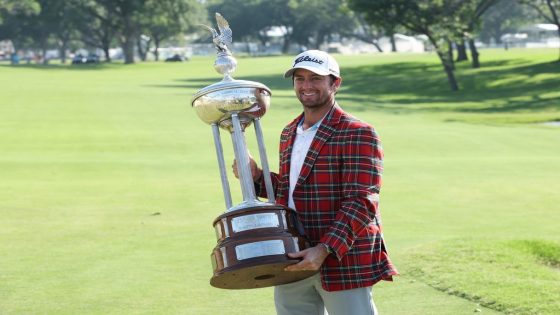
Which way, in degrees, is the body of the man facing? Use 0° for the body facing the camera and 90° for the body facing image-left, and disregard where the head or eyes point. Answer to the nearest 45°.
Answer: approximately 45°
